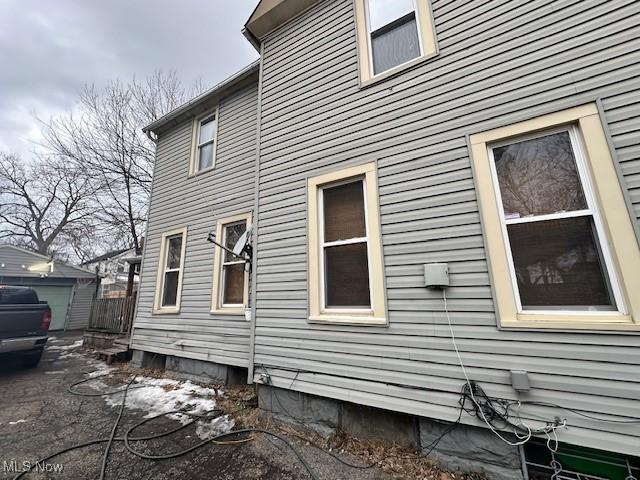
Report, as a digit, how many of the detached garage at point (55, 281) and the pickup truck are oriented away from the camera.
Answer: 1

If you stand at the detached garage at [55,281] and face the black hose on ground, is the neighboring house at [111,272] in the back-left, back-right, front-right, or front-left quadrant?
back-left

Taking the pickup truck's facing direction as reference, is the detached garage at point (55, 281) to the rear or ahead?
ahead

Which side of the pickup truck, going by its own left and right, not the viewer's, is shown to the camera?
back

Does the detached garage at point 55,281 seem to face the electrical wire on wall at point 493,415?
yes

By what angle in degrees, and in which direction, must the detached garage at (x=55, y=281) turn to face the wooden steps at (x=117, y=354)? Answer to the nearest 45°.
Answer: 0° — it already faces it

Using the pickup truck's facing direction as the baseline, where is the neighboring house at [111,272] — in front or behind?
in front

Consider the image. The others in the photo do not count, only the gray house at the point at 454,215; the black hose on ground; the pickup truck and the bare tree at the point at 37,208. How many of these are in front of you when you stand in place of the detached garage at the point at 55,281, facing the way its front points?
3

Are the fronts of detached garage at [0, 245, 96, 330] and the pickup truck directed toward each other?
yes

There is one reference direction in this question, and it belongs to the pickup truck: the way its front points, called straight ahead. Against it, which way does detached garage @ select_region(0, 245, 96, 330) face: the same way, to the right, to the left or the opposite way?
the opposite way

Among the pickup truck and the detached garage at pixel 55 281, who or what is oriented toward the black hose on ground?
the detached garage

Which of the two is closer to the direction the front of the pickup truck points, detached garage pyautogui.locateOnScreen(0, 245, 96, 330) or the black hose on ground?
the detached garage

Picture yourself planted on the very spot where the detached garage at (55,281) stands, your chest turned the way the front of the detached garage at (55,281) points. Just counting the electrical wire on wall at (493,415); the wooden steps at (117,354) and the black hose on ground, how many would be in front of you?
3
